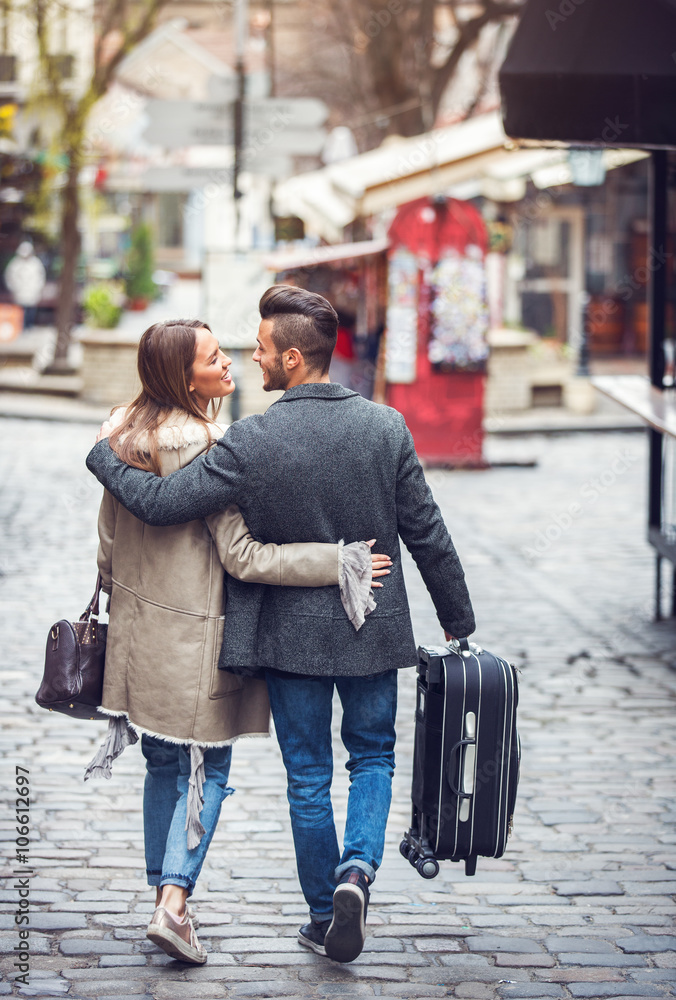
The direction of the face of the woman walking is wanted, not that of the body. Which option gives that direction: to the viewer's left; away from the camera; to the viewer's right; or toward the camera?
to the viewer's right

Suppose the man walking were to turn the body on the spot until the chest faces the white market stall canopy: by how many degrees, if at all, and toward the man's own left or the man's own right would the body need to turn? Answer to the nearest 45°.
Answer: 0° — they already face it

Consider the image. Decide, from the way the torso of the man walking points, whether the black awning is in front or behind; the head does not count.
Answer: in front

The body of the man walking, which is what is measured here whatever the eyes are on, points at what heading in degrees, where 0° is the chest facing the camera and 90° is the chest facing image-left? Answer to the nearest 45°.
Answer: approximately 180°

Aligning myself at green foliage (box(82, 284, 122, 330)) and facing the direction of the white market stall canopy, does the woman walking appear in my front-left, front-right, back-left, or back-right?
front-right

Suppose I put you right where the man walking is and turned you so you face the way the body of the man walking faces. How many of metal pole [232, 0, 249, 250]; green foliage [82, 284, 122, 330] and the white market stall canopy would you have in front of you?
3

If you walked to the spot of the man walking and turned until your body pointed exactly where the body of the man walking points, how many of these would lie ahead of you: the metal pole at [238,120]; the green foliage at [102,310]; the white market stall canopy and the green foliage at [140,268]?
4

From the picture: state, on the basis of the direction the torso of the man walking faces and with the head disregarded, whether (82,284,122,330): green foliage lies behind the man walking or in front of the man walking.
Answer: in front

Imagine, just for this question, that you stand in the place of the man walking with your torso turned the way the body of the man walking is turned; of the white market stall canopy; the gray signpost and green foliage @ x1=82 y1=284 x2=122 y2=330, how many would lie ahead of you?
3

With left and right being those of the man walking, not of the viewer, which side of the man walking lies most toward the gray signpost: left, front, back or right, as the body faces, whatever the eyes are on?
front
